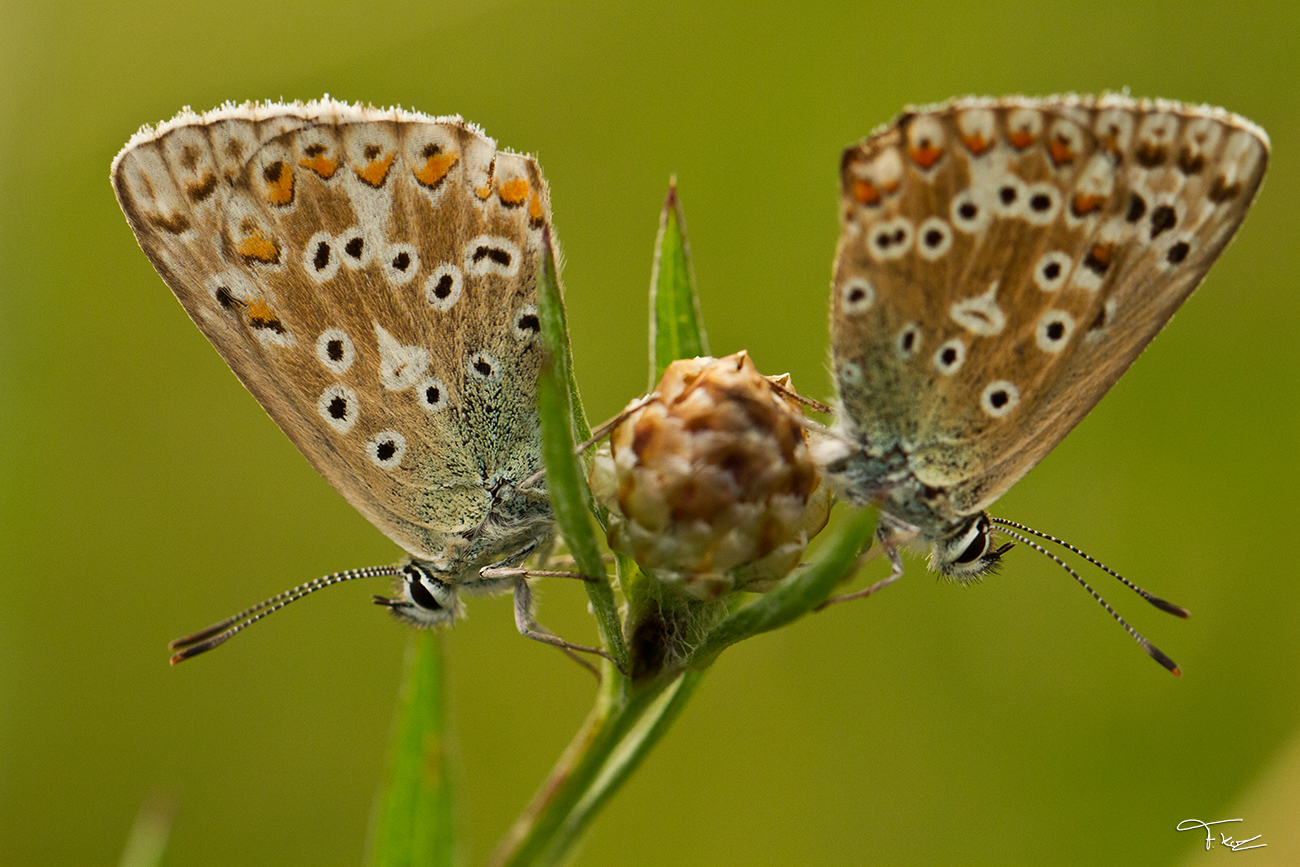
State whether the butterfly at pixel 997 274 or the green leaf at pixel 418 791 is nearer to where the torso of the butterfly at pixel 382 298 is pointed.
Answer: the green leaf

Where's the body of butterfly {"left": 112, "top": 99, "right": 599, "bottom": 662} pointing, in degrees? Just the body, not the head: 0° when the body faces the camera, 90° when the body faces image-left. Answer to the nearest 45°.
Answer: approximately 90°

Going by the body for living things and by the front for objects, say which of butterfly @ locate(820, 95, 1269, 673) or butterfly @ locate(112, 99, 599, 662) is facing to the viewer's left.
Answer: butterfly @ locate(112, 99, 599, 662)

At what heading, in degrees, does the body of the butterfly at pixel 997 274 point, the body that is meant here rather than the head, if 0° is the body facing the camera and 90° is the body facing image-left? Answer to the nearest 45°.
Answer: approximately 270°

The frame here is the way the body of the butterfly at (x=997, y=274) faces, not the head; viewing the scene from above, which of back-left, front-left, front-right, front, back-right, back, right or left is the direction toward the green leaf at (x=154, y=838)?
back-right

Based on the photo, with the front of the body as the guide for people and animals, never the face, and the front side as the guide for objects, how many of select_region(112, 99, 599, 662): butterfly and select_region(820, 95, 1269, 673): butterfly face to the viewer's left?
1

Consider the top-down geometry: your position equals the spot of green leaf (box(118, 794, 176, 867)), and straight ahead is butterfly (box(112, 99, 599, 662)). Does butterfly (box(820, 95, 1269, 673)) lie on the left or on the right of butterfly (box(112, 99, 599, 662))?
right

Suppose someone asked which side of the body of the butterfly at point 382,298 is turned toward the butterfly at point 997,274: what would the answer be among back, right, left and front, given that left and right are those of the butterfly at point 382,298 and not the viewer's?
back

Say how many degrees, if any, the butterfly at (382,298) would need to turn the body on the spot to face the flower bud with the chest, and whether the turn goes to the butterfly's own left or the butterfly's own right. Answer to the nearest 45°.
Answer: approximately 135° to the butterfly's own left

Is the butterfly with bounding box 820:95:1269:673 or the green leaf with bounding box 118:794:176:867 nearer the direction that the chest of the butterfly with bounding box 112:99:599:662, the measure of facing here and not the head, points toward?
the green leaf
